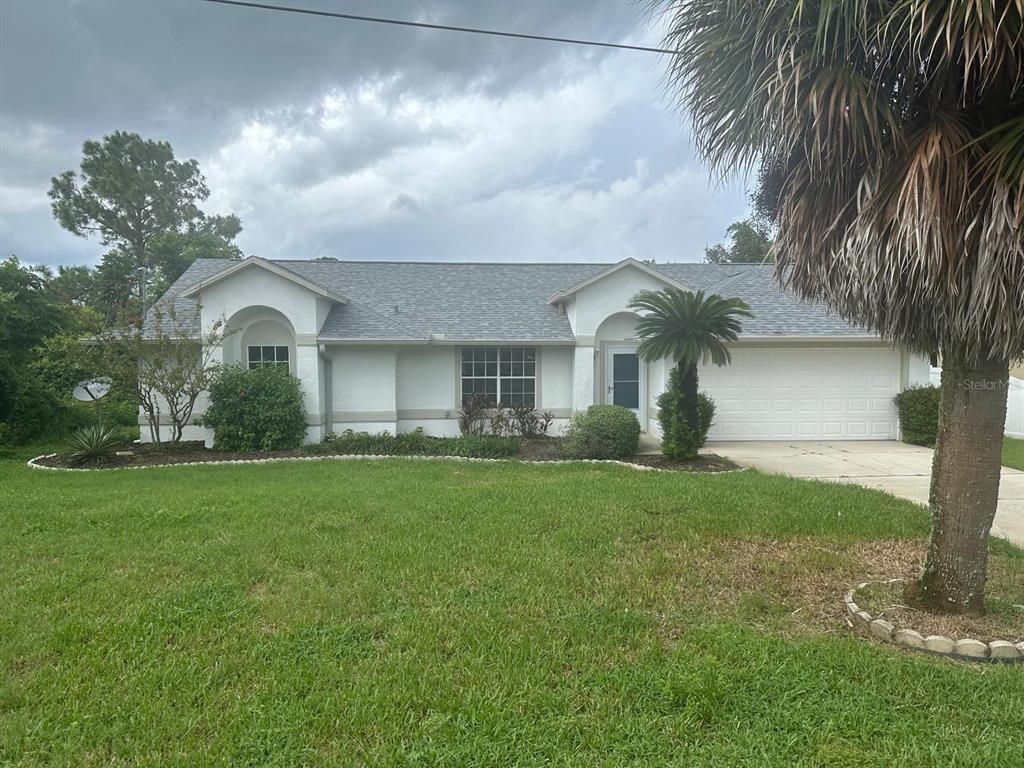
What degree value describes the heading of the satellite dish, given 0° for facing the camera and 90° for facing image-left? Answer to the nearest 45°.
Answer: approximately 45°

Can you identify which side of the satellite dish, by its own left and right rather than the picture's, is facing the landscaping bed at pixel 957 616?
left

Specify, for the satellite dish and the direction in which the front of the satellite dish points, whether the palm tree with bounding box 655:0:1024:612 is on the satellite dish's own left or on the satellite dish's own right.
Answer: on the satellite dish's own left

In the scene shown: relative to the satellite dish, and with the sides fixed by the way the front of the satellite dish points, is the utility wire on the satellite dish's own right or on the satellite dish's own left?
on the satellite dish's own left

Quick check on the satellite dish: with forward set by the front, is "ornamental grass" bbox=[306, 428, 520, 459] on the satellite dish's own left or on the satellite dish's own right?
on the satellite dish's own left

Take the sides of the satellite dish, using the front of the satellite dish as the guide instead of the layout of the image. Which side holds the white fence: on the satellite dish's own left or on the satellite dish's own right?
on the satellite dish's own left
